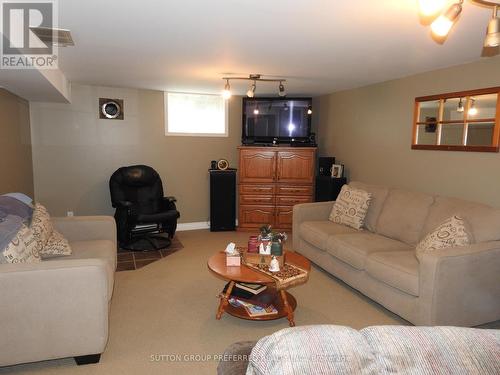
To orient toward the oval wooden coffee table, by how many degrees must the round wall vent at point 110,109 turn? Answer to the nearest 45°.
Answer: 0° — it already faces it

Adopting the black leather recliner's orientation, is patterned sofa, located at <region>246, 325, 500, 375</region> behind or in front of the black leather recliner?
in front

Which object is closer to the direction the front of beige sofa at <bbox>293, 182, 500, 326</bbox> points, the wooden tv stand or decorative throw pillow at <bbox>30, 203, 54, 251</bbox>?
the decorative throw pillow

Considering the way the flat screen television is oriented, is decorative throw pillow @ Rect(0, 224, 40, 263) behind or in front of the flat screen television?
in front

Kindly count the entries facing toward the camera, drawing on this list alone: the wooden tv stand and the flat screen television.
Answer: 2

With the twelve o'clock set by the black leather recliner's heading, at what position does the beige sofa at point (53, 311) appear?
The beige sofa is roughly at 2 o'clock from the black leather recliner.

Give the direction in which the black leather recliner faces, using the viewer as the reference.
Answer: facing the viewer and to the right of the viewer

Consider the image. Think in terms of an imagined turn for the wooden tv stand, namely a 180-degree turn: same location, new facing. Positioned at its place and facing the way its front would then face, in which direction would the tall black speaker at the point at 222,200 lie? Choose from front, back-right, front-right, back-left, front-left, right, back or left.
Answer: left

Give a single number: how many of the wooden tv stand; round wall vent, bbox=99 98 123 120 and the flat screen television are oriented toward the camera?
3

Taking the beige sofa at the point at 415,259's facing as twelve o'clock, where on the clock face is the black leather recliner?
The black leather recliner is roughly at 2 o'clock from the beige sofa.

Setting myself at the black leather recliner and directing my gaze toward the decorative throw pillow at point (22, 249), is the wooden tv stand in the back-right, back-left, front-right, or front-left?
back-left

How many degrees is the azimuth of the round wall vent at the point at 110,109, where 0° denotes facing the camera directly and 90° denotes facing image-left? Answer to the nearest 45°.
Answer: approximately 0°

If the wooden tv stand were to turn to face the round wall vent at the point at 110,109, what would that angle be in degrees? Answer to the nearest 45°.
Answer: approximately 90° to its right

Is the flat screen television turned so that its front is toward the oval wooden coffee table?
yes

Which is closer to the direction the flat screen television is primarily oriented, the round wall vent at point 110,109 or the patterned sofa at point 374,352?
the patterned sofa
